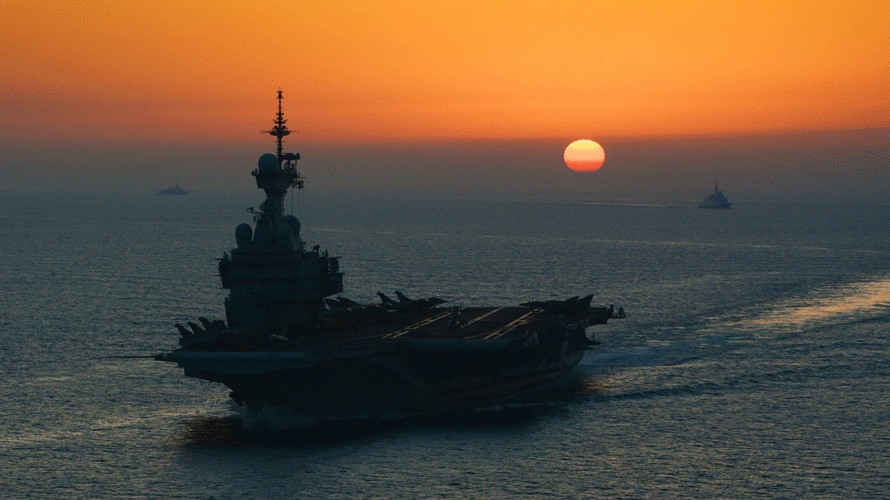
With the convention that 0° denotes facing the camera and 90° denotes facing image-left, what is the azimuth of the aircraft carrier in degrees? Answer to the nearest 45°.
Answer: approximately 45°
